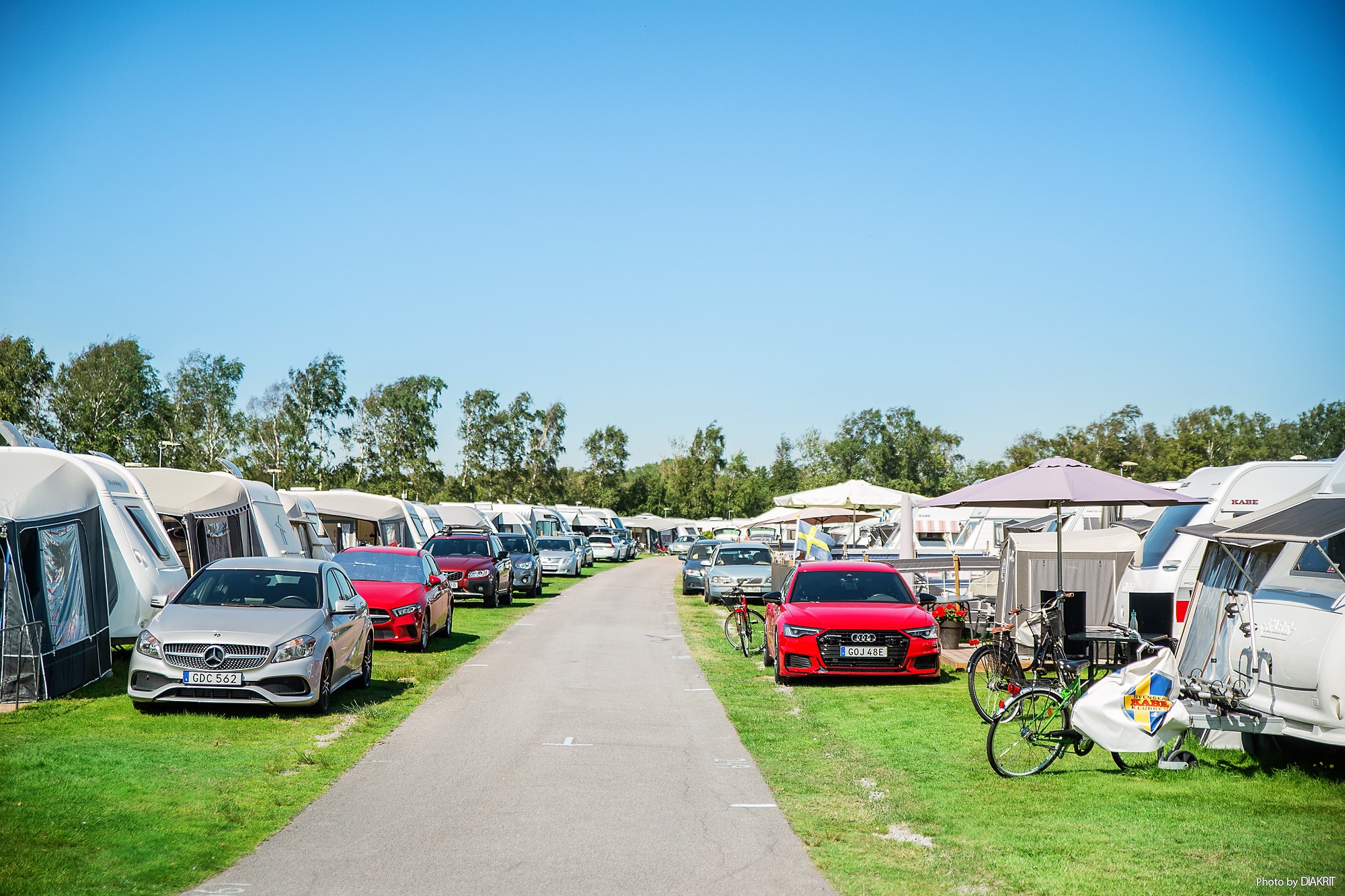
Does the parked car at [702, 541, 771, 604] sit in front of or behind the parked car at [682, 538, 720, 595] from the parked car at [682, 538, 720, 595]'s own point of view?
in front

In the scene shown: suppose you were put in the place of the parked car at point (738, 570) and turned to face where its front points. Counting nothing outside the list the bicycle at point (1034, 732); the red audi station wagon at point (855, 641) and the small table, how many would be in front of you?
3

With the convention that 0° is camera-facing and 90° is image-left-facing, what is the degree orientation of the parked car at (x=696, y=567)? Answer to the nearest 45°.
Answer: approximately 0°

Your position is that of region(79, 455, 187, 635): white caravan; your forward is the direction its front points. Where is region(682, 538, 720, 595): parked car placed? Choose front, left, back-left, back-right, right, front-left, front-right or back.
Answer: left

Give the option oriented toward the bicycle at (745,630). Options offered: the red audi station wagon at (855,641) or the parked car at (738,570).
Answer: the parked car

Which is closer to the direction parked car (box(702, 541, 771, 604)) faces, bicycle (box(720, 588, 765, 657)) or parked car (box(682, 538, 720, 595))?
the bicycle

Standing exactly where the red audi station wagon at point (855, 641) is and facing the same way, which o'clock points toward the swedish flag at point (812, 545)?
The swedish flag is roughly at 6 o'clock from the red audi station wagon.

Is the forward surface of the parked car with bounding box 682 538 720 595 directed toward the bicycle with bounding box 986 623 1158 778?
yes

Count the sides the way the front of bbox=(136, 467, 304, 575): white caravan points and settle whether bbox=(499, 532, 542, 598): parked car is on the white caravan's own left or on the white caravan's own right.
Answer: on the white caravan's own left

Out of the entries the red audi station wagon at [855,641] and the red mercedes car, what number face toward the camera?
2

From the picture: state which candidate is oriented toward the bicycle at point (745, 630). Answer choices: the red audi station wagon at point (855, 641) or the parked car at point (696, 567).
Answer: the parked car

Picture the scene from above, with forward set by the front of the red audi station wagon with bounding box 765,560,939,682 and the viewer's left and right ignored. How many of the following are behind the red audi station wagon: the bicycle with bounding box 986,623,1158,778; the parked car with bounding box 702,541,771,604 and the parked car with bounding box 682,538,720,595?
2

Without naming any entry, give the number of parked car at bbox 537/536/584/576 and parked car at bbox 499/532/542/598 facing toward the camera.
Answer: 2

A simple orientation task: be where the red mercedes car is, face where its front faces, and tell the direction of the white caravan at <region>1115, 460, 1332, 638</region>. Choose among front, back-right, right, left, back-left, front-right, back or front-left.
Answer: front-left
